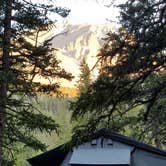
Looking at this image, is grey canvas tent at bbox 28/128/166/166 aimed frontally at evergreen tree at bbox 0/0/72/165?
no

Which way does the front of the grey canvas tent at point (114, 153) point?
toward the camera
